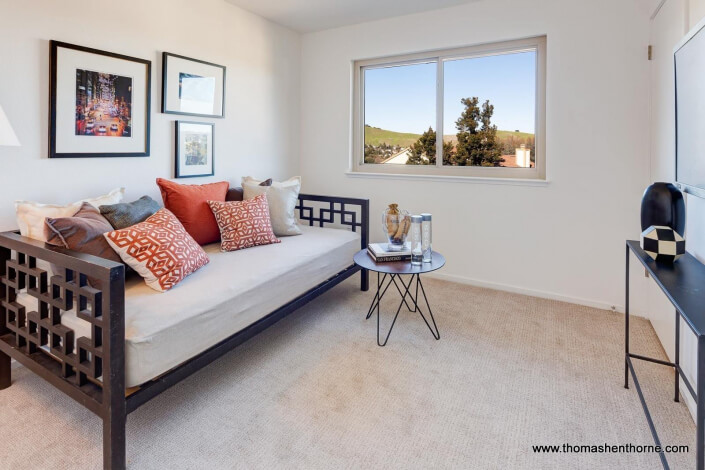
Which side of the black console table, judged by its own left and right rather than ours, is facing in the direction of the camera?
left

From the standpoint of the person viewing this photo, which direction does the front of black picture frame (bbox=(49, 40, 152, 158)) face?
facing the viewer and to the right of the viewer

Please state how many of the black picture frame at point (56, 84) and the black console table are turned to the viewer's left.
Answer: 1

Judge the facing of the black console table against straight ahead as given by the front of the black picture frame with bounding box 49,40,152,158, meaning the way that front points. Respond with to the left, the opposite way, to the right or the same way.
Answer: the opposite way
